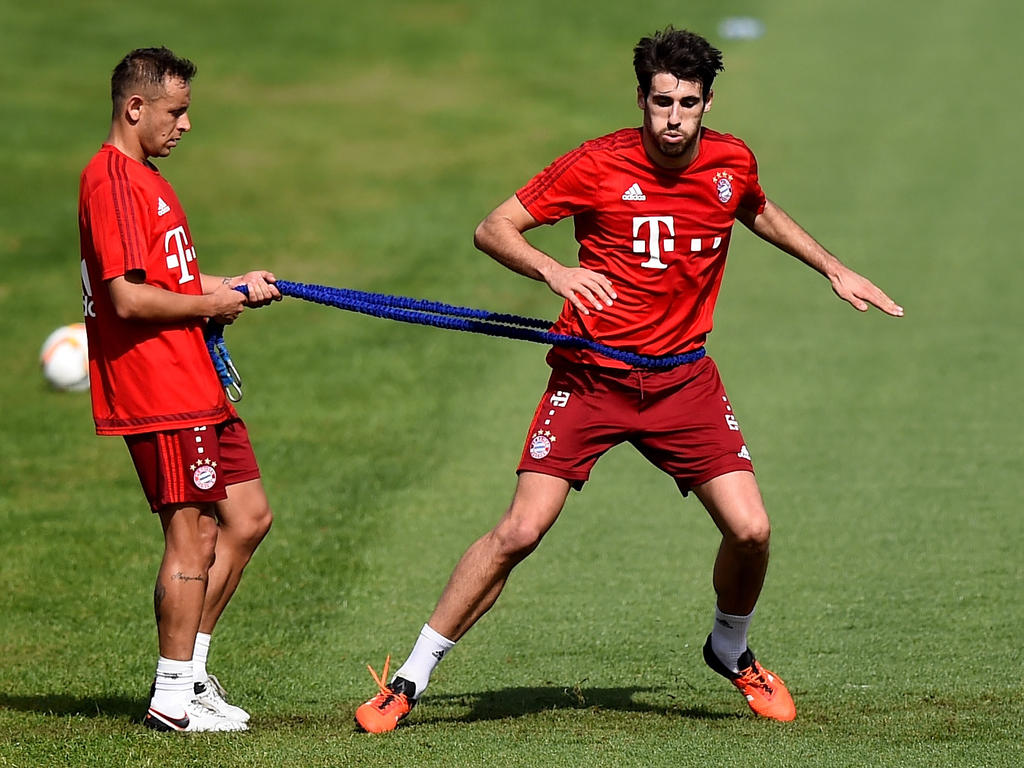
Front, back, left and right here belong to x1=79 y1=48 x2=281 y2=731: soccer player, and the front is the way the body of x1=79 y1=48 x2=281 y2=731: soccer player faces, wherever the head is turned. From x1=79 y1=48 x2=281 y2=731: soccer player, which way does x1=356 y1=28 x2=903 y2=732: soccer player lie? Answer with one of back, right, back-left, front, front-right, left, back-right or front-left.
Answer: front

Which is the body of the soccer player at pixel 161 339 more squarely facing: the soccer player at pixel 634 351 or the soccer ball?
the soccer player

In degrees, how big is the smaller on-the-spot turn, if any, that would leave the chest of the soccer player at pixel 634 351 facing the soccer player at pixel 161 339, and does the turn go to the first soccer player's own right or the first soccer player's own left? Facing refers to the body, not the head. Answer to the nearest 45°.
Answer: approximately 90° to the first soccer player's own right

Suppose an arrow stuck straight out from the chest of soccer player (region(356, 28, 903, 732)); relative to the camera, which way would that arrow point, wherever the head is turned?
toward the camera

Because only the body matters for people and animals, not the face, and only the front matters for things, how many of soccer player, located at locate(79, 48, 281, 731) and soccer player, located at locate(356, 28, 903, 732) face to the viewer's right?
1

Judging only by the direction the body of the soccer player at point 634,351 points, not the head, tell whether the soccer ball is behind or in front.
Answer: behind

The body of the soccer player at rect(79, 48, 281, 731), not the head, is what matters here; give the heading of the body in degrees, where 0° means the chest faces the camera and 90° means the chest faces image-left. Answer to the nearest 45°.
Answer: approximately 270°

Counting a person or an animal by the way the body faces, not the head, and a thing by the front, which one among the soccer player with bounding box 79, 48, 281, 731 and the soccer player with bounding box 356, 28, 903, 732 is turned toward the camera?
the soccer player with bounding box 356, 28, 903, 732

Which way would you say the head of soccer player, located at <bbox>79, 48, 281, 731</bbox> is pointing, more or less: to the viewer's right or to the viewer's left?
to the viewer's right

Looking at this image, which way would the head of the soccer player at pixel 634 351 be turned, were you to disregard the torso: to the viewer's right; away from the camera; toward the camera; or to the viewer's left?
toward the camera

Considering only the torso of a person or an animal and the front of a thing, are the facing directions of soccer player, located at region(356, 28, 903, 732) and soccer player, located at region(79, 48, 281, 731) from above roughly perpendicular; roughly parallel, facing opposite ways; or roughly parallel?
roughly perpendicular

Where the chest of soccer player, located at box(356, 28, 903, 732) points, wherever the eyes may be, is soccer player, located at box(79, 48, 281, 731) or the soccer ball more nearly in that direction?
the soccer player

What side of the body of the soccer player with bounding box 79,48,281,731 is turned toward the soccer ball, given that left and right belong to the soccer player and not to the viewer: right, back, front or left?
left
